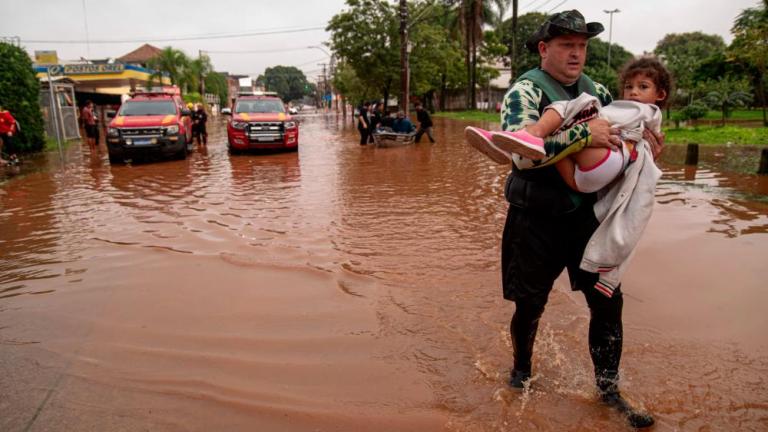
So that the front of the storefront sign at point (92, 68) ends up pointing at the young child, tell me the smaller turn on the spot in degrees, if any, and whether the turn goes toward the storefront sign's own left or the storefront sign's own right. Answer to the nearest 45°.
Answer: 0° — it already faces them

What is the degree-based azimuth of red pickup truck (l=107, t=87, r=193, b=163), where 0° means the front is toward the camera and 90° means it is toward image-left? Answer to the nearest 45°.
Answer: approximately 0°

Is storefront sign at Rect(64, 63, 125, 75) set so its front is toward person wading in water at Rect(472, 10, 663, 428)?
yes

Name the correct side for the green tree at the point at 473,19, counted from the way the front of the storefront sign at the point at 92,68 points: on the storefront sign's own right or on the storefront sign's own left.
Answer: on the storefront sign's own left

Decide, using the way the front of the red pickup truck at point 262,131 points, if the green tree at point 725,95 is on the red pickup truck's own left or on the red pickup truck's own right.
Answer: on the red pickup truck's own left

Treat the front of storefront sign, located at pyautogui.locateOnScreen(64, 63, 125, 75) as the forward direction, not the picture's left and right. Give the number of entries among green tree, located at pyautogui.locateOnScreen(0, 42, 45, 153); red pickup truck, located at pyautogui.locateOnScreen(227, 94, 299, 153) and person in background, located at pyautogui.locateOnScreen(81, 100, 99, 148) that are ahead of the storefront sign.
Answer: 3

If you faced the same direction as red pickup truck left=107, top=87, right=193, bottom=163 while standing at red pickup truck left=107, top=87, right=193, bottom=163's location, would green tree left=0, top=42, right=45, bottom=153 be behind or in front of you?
behind

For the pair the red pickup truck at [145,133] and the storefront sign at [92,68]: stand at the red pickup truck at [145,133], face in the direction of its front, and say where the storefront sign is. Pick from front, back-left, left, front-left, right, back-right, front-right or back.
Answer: back

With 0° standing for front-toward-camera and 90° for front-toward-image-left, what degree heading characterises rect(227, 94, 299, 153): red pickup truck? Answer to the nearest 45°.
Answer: approximately 0°
